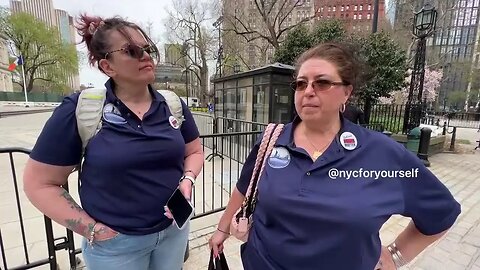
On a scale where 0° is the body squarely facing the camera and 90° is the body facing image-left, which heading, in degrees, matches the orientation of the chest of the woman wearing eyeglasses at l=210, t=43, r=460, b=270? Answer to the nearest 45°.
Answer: approximately 45°

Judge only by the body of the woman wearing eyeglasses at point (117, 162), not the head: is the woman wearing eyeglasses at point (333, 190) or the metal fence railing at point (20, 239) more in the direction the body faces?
the woman wearing eyeglasses

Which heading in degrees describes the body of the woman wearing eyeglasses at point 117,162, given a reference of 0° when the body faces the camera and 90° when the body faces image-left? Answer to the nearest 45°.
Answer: approximately 315°

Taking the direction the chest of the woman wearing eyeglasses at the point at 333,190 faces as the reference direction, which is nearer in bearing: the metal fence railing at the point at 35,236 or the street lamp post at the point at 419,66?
the metal fence railing

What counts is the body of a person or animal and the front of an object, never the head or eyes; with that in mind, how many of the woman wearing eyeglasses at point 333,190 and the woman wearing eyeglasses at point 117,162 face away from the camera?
0

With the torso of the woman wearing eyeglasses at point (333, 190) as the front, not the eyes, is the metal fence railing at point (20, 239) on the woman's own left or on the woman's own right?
on the woman's own right

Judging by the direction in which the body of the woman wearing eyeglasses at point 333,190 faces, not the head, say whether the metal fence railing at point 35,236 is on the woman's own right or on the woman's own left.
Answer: on the woman's own right

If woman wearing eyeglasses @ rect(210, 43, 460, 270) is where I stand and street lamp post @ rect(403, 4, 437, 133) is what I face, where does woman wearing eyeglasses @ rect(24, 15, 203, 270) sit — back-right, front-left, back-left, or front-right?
back-left

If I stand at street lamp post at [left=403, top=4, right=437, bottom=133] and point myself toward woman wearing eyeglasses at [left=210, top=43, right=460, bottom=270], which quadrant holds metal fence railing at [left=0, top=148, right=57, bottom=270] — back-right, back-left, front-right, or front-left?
front-right
